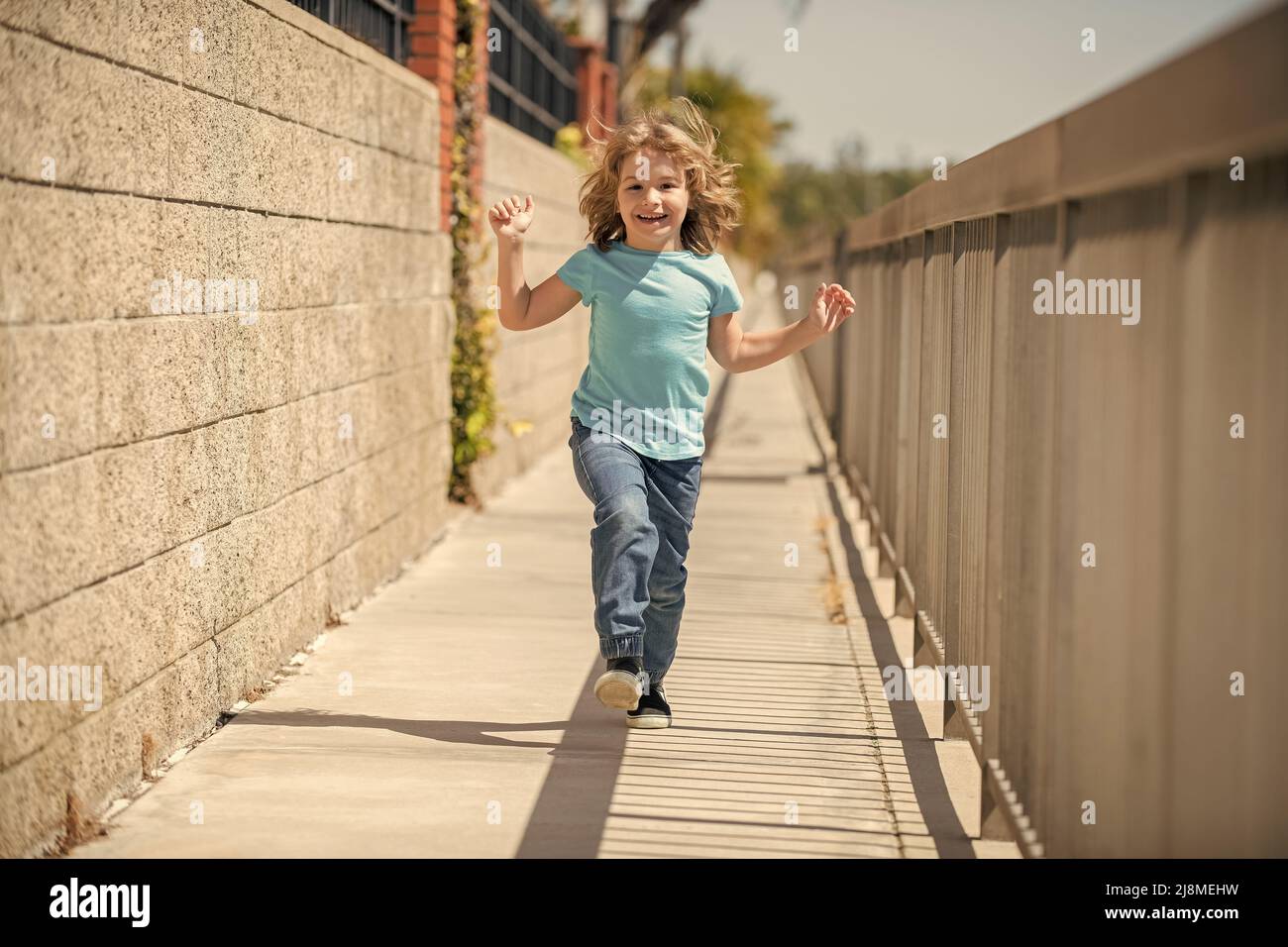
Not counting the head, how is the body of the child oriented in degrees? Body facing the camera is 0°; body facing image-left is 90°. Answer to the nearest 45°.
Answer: approximately 0°

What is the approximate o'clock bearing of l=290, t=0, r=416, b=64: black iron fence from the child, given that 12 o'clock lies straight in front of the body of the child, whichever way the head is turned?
The black iron fence is roughly at 5 o'clock from the child.

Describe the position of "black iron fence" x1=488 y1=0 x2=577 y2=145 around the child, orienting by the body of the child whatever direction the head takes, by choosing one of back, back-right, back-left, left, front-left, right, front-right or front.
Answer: back

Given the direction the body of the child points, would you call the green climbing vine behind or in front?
behind

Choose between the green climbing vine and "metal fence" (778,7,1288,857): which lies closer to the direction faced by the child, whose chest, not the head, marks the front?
the metal fence

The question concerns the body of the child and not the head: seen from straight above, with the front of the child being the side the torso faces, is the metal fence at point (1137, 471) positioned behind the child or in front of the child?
in front

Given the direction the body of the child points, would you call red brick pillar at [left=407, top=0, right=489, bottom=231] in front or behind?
behind
